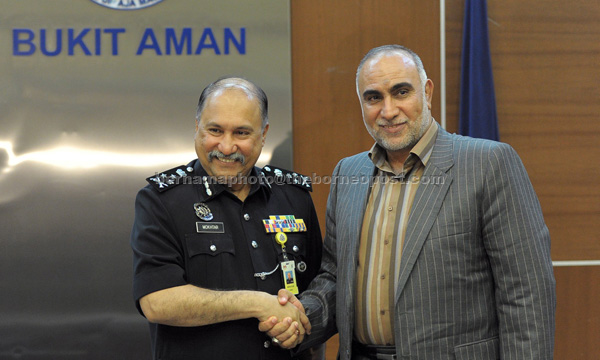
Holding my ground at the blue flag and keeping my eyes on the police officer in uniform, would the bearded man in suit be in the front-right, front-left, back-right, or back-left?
front-left

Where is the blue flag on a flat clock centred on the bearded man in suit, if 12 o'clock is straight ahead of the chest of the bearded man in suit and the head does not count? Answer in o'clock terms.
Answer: The blue flag is roughly at 5 o'clock from the bearded man in suit.

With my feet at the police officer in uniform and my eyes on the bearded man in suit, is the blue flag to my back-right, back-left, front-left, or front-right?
front-left

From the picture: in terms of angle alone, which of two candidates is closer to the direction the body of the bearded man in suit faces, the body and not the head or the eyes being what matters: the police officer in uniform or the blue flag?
the police officer in uniform

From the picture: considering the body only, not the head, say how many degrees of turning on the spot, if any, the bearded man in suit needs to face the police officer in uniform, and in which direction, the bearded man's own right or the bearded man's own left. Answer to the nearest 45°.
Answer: approximately 45° to the bearded man's own right

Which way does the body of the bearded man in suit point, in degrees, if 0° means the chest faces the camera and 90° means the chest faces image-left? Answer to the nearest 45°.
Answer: approximately 45°
